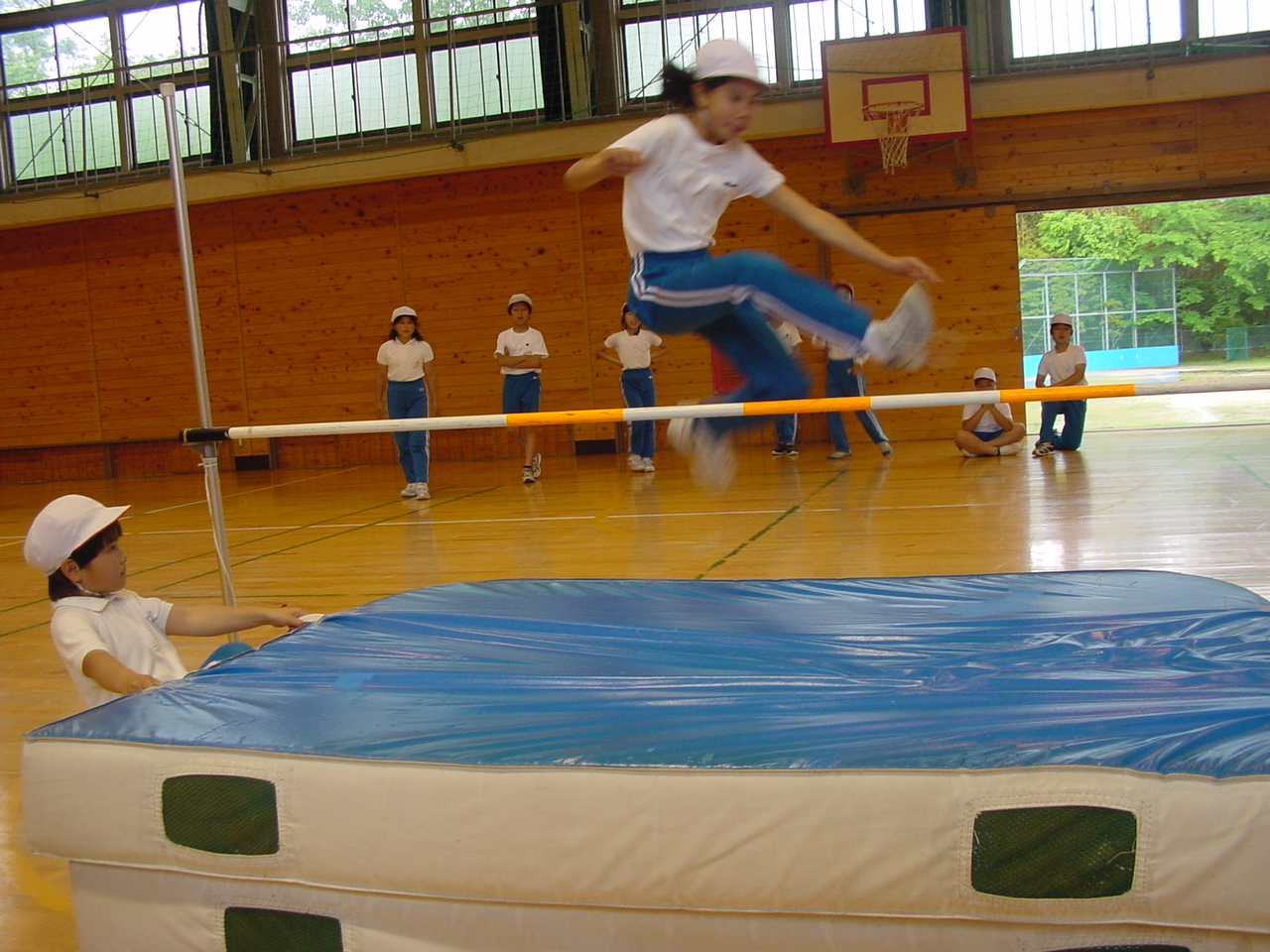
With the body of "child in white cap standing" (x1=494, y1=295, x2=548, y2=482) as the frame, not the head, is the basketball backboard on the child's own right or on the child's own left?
on the child's own left

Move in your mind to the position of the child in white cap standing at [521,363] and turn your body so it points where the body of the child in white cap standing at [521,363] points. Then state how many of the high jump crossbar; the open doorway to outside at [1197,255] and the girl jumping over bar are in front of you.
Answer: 2

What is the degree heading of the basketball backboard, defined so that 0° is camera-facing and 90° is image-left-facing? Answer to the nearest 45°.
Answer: approximately 0°

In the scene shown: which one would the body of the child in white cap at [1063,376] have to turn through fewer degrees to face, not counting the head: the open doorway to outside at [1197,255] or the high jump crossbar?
the high jump crossbar

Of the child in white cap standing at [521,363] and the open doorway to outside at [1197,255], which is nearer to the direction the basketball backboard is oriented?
the child in white cap standing

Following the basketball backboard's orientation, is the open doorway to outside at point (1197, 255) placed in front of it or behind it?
behind

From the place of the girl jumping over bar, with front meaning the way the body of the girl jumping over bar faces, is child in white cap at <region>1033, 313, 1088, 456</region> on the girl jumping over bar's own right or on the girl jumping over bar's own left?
on the girl jumping over bar's own left

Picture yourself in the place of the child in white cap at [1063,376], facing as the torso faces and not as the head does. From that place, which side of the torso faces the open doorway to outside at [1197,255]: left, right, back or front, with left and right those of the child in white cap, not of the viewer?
back
